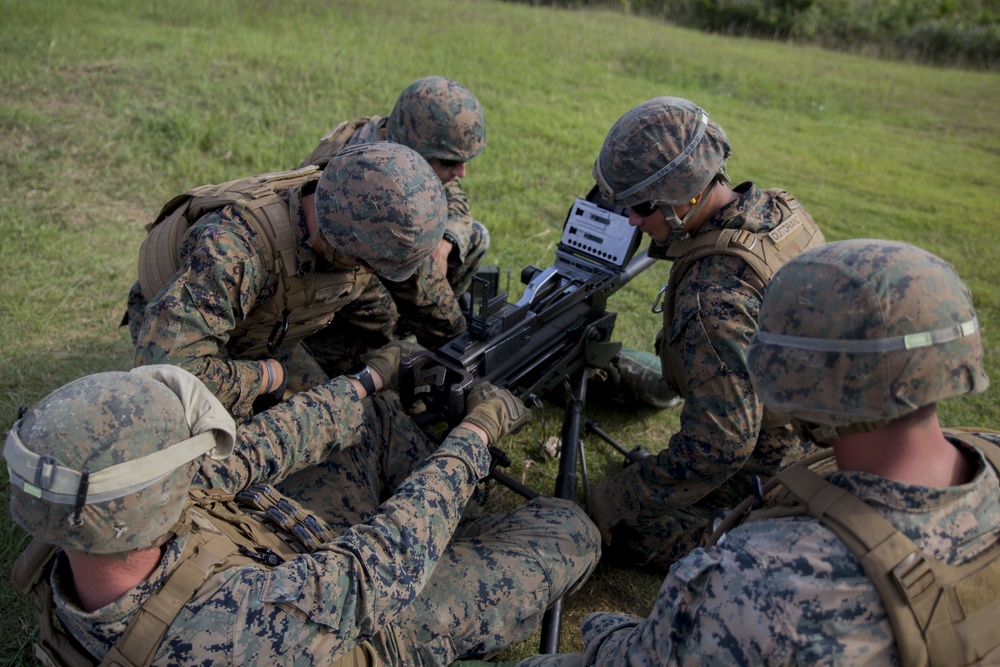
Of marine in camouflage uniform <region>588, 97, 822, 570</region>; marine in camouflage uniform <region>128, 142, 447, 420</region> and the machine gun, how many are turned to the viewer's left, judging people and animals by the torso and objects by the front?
1

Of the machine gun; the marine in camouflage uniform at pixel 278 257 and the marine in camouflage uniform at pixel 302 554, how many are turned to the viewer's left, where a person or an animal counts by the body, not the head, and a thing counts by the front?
0

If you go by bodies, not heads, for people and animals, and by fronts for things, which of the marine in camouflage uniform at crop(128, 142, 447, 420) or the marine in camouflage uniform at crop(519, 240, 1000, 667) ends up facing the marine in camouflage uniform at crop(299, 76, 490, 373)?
the marine in camouflage uniform at crop(519, 240, 1000, 667)

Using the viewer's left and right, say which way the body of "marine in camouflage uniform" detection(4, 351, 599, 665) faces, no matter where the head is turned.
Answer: facing away from the viewer and to the right of the viewer

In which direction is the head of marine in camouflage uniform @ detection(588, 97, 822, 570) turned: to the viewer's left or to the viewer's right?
to the viewer's left

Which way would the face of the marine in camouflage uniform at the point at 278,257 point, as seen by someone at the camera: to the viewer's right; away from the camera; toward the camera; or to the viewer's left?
to the viewer's right

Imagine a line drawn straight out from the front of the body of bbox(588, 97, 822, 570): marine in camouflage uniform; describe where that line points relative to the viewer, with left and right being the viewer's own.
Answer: facing to the left of the viewer

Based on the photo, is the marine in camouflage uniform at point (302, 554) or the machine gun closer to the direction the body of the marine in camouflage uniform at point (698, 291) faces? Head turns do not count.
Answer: the machine gun

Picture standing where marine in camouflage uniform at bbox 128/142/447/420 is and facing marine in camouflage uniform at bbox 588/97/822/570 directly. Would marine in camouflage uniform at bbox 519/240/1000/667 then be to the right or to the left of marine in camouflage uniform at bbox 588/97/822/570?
right

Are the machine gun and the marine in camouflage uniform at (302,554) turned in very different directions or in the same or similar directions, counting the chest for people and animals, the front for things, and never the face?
same or similar directions

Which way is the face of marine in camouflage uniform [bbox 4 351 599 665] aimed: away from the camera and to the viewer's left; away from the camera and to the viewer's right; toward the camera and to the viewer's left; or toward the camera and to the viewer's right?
away from the camera and to the viewer's right

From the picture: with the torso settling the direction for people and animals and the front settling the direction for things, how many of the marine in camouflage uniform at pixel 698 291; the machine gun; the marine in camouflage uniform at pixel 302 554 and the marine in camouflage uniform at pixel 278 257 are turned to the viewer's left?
1

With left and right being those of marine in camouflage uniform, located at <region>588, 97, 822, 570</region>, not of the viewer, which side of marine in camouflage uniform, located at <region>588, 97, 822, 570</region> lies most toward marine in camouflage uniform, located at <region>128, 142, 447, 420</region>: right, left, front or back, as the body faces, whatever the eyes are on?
front

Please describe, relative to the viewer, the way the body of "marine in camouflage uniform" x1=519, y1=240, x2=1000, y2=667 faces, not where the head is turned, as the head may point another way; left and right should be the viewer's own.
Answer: facing away from the viewer and to the left of the viewer

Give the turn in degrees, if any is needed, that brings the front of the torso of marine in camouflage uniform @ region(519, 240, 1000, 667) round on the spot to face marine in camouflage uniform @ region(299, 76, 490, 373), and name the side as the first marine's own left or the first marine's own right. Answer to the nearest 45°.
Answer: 0° — they already face them
